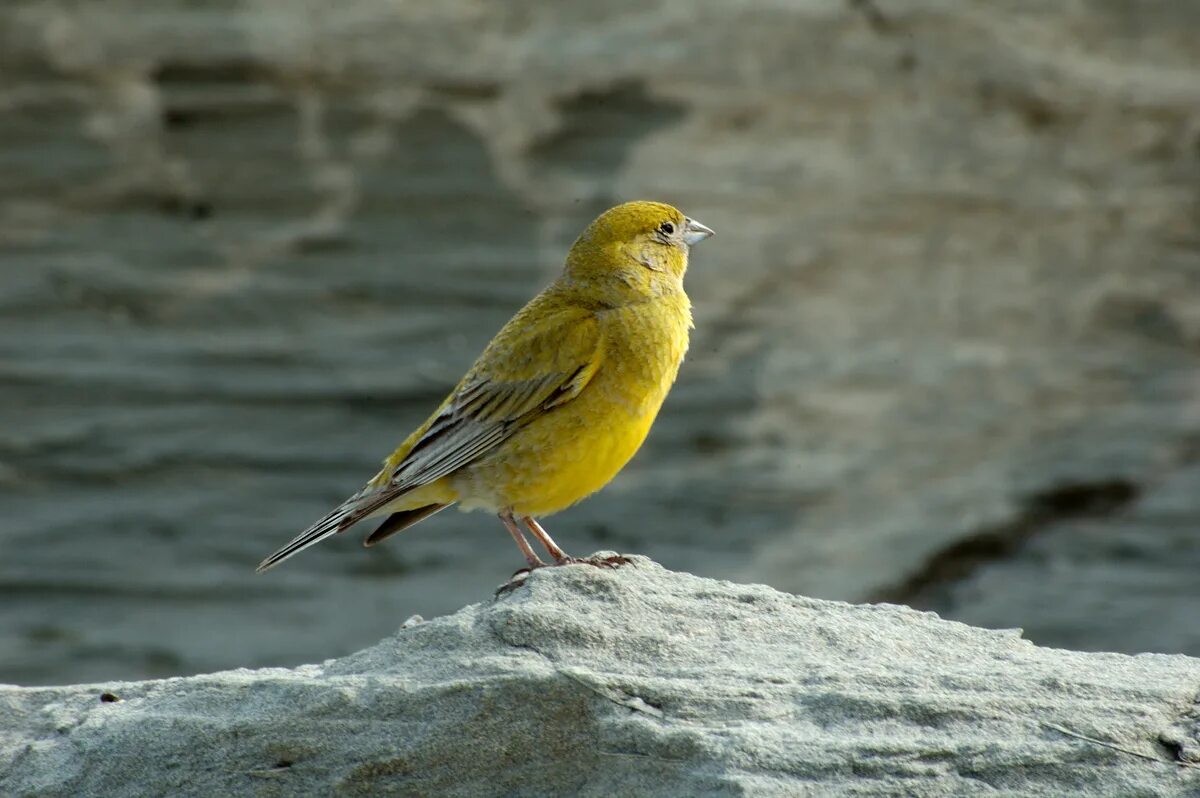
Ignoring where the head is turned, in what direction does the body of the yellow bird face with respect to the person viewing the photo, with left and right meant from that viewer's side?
facing to the right of the viewer
